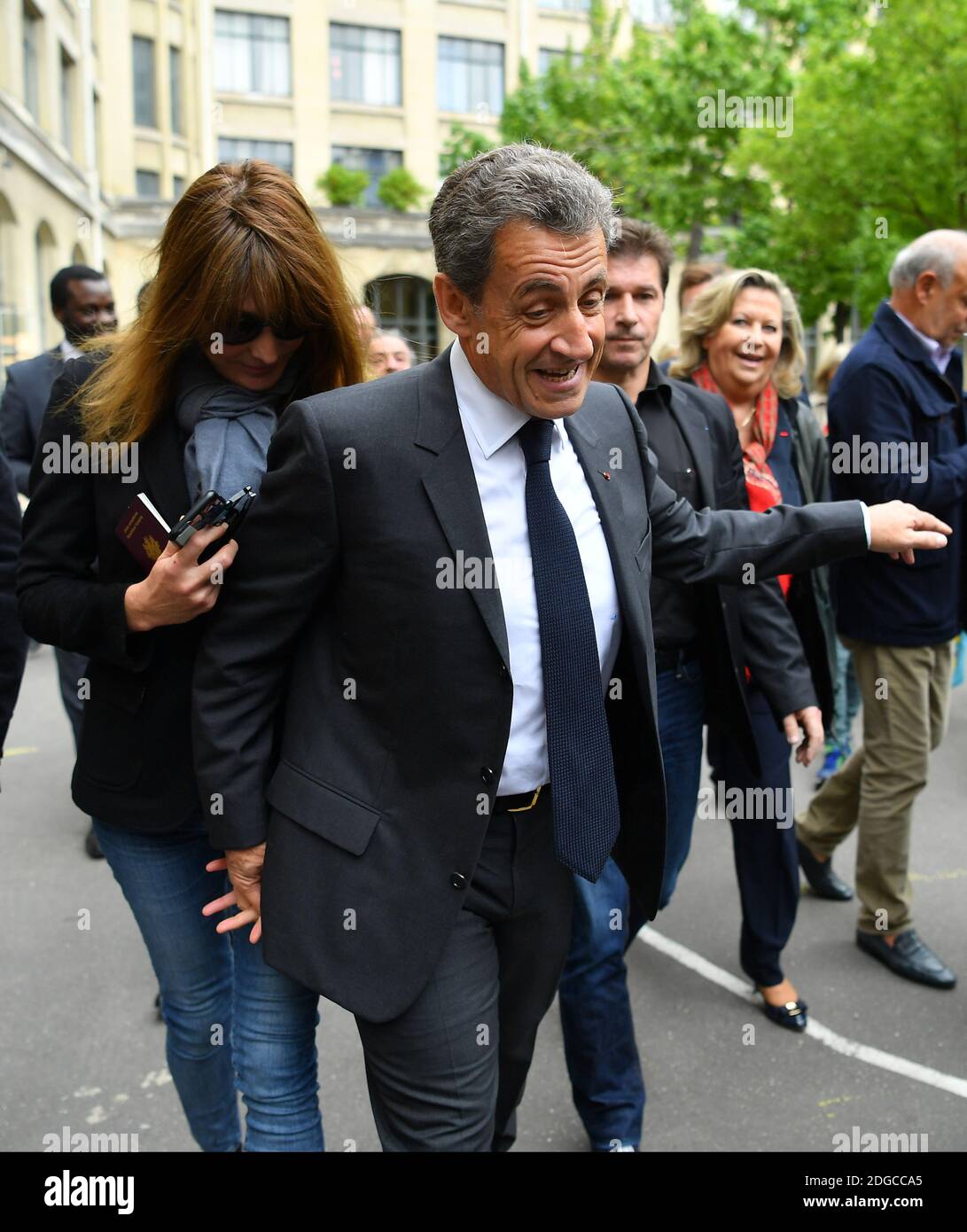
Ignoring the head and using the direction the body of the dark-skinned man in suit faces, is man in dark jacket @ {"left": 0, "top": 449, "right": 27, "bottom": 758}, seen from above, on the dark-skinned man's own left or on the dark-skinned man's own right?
on the dark-skinned man's own right

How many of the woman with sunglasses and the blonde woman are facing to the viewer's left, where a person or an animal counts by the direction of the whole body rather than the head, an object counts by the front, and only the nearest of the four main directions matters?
0

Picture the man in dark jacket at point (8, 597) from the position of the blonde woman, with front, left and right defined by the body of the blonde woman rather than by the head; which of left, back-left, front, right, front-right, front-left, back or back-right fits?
front-right

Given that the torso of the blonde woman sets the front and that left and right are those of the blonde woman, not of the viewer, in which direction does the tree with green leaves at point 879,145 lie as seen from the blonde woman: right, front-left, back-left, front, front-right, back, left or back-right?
back

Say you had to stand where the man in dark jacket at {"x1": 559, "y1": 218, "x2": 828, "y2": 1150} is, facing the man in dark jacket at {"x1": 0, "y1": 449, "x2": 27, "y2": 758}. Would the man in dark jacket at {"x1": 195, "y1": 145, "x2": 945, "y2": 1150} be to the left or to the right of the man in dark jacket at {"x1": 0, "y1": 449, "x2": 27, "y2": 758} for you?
left

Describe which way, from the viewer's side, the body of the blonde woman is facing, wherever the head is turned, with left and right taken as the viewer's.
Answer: facing the viewer

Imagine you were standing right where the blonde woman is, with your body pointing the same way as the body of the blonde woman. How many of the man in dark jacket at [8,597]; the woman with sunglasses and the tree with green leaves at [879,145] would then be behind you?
1

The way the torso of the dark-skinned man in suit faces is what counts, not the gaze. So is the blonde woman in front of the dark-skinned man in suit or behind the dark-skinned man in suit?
in front

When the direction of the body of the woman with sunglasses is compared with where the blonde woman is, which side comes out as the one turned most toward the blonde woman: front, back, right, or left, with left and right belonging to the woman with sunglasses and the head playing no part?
left

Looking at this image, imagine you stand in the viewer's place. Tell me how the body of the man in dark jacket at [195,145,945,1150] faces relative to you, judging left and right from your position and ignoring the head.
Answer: facing the viewer and to the right of the viewer

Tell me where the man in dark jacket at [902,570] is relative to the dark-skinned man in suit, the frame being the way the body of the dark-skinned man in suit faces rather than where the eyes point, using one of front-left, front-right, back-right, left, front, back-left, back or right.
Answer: front

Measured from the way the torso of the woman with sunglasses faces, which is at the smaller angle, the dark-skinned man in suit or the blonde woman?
the blonde woman
